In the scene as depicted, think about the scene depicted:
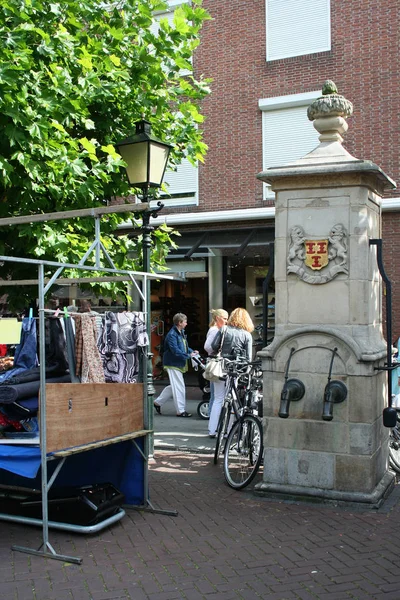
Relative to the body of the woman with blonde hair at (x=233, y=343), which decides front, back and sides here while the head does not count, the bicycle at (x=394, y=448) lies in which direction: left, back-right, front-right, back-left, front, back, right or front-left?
back-right

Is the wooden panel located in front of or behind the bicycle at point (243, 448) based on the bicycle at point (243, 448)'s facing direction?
in front

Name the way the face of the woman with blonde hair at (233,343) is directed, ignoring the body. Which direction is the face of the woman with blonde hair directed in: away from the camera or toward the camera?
away from the camera

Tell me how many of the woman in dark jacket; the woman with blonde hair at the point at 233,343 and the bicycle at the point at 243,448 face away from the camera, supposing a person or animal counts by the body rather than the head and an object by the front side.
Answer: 1

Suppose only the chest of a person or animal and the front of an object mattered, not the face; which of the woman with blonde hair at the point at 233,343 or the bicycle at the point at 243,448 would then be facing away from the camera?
the woman with blonde hair

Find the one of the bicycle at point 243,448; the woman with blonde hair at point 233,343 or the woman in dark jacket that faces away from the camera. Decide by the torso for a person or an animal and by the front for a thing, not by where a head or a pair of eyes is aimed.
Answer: the woman with blonde hair

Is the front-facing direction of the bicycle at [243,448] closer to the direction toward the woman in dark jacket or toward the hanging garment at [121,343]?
the hanging garment
